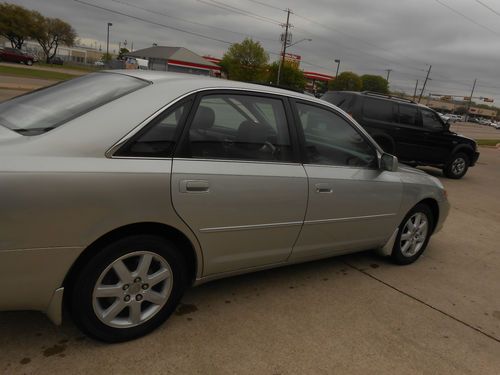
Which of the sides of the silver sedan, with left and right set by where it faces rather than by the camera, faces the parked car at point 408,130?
front

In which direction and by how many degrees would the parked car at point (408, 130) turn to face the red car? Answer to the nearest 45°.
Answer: approximately 135° to its left

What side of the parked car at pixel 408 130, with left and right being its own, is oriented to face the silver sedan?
right

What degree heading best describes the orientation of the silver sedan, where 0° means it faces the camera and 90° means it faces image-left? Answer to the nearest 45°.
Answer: approximately 225°

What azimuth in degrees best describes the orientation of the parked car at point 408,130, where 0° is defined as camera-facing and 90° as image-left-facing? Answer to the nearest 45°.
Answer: approximately 270°

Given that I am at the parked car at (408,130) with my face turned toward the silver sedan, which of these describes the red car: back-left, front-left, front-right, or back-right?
back-right

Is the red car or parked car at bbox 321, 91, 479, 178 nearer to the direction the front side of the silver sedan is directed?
the parked car

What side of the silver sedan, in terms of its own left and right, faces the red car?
left
